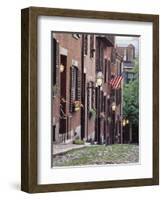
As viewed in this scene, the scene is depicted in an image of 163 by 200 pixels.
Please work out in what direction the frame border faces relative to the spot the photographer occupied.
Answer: facing the viewer and to the right of the viewer
